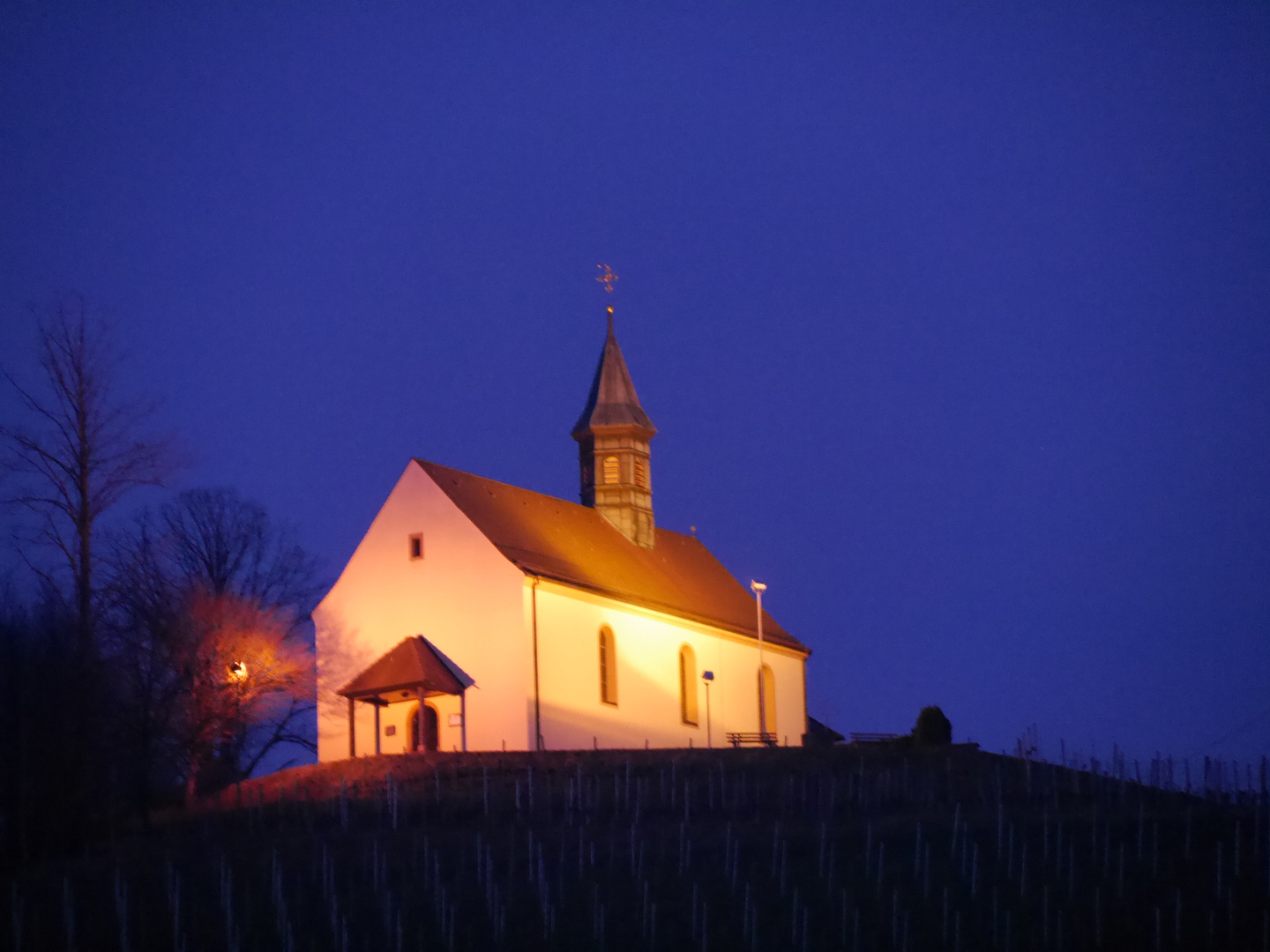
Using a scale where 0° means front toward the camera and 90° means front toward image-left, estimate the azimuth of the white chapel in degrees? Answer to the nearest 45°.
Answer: approximately 45°

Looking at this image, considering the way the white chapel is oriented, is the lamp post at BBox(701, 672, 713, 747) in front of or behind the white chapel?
behind

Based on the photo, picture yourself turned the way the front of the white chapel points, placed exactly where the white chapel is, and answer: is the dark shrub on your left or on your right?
on your left

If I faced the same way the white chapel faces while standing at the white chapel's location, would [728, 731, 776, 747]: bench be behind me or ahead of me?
behind
